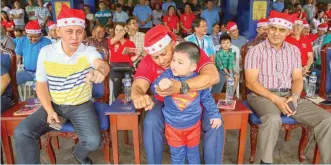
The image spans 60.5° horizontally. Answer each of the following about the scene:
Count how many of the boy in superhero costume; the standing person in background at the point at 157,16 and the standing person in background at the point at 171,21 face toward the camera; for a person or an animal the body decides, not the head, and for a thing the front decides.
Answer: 3

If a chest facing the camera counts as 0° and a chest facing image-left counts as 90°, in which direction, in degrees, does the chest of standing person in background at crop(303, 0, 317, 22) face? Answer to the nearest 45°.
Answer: approximately 0°

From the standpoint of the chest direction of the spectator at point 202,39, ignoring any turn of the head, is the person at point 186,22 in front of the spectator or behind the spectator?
behind

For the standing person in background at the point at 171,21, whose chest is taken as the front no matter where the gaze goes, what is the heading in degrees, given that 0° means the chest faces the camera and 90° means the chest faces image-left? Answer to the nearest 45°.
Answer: approximately 0°

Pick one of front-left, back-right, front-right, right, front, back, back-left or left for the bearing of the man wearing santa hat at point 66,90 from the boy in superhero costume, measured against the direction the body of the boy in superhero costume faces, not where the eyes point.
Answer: right

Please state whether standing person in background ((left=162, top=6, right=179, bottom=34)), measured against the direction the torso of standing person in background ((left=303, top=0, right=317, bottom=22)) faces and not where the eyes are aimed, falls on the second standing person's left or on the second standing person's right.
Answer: on the second standing person's right

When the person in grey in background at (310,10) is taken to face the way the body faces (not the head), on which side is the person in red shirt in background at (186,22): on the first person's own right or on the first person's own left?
on the first person's own right

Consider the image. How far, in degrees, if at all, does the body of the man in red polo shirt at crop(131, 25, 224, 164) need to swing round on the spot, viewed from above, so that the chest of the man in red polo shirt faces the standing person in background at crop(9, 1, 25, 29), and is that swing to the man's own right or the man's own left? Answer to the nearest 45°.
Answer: approximately 135° to the man's own right

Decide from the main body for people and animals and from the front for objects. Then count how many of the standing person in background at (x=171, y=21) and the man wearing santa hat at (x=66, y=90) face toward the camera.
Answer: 2
